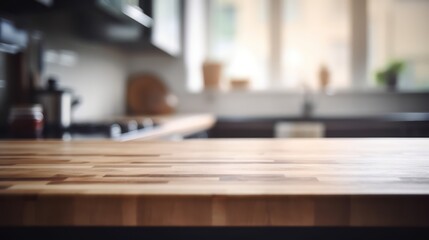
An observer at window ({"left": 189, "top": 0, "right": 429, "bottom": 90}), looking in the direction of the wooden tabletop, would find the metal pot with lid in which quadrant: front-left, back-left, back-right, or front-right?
front-right

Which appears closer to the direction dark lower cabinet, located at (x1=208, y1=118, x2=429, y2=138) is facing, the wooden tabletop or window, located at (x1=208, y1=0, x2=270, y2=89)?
the wooden tabletop

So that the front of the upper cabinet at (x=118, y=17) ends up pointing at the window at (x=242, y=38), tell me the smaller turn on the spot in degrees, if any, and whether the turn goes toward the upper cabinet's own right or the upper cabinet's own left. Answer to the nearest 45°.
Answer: approximately 90° to the upper cabinet's own left

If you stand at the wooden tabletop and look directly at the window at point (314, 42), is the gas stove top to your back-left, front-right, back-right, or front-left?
front-left

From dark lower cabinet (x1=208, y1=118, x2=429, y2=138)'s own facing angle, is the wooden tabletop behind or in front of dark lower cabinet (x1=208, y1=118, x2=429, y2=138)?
in front

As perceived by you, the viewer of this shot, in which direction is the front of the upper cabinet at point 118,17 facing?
facing the viewer and to the right of the viewer

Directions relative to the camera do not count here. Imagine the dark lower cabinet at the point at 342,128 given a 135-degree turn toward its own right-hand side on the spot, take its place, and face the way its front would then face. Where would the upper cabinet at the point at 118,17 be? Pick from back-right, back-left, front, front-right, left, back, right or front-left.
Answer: left

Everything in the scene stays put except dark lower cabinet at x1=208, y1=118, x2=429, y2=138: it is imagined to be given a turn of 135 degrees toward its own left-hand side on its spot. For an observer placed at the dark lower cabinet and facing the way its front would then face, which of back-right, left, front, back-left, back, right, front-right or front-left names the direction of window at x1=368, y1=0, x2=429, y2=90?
front

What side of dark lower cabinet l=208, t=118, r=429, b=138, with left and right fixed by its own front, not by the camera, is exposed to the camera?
front
